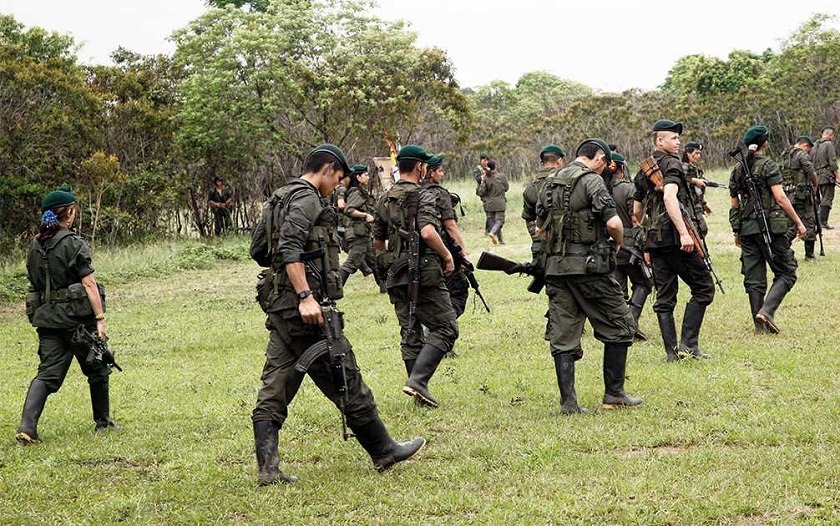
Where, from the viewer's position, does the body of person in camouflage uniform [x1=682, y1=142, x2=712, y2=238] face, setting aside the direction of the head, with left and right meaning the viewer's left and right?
facing the viewer and to the right of the viewer

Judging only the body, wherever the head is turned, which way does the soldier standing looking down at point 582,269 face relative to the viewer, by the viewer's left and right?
facing away from the viewer and to the right of the viewer

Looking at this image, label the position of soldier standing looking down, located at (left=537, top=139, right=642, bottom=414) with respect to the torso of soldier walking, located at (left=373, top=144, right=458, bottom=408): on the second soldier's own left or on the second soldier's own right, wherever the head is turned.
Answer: on the second soldier's own right

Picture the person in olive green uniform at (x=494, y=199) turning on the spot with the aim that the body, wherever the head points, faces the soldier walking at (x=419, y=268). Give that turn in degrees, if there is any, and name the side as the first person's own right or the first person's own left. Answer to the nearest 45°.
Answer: approximately 180°

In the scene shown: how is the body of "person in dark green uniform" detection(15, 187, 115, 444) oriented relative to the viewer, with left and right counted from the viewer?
facing away from the viewer and to the right of the viewer

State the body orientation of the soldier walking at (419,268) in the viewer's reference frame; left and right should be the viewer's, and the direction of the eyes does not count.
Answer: facing away from the viewer and to the right of the viewer

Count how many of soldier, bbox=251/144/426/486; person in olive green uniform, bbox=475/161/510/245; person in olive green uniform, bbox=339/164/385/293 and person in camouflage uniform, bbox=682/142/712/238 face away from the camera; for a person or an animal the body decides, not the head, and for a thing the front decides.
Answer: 1
